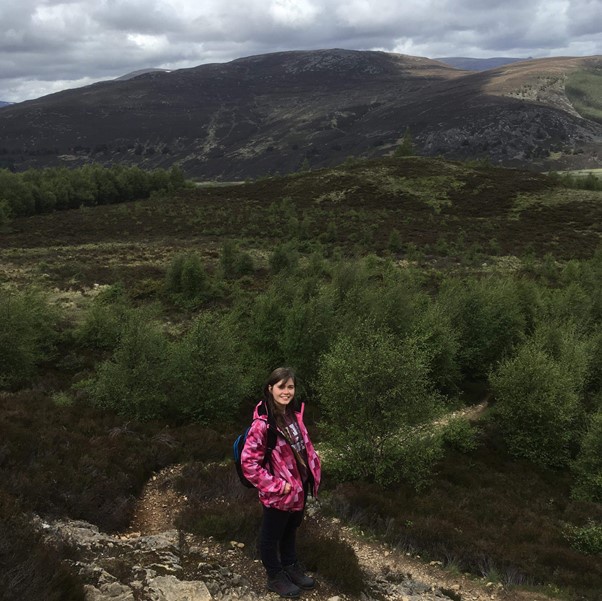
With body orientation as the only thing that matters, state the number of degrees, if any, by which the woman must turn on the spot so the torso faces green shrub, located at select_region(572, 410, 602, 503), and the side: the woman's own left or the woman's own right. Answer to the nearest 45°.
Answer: approximately 90° to the woman's own left

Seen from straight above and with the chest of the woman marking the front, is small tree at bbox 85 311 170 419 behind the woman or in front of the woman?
behind

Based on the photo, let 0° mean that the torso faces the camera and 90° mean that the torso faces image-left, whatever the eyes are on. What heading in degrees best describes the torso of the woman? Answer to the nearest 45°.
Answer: approximately 315°

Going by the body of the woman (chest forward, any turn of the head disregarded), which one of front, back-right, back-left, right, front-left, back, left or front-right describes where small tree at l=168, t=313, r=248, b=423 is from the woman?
back-left

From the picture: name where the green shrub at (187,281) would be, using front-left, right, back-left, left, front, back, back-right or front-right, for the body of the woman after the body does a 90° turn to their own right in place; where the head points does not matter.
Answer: back-right

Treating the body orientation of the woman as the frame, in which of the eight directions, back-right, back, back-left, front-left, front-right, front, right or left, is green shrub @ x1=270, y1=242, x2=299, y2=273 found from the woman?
back-left

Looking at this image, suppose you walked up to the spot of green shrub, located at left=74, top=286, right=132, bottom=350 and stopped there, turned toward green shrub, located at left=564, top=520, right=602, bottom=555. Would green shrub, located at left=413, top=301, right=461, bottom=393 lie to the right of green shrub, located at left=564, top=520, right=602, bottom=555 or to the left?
left

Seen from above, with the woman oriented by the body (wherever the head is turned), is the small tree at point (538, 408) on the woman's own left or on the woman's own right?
on the woman's own left
